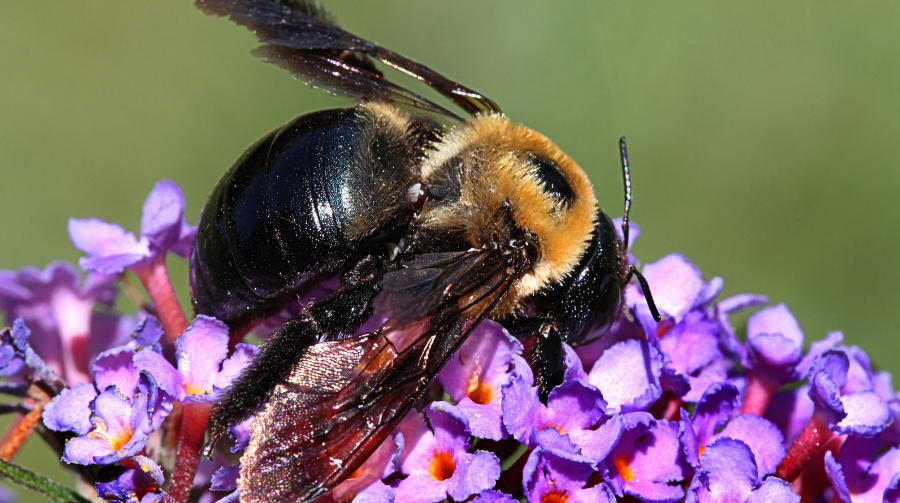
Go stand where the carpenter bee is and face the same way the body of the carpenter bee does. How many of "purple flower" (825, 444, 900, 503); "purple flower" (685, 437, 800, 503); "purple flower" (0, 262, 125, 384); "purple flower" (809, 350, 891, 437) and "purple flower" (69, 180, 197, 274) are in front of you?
3

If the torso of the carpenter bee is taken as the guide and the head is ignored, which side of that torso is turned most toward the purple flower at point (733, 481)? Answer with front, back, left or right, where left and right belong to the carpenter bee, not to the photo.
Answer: front

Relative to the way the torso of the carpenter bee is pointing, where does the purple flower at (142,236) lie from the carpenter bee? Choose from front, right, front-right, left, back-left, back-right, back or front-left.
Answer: back-left

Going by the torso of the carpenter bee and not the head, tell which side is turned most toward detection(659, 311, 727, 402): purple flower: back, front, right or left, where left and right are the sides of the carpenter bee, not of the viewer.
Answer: front

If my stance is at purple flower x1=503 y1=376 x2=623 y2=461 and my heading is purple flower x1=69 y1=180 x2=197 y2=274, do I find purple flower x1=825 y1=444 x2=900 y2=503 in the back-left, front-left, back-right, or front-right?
back-right

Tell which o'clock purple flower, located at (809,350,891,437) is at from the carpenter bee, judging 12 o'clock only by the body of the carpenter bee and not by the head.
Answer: The purple flower is roughly at 12 o'clock from the carpenter bee.

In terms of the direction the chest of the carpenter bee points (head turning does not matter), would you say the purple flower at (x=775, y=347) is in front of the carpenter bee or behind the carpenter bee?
in front

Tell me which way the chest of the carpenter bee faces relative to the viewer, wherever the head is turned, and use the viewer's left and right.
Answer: facing to the right of the viewer

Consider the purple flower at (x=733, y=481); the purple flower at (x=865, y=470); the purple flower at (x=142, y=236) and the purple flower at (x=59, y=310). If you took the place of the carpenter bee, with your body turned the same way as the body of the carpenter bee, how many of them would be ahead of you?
2

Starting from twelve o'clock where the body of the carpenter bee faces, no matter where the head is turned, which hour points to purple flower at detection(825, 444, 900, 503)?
The purple flower is roughly at 12 o'clock from the carpenter bee.
